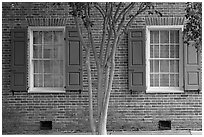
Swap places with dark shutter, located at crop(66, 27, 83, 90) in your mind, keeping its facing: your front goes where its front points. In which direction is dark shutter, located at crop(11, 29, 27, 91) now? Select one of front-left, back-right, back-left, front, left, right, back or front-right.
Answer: right

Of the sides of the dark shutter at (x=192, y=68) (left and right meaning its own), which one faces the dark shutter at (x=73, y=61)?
right

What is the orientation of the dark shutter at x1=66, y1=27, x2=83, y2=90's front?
toward the camera

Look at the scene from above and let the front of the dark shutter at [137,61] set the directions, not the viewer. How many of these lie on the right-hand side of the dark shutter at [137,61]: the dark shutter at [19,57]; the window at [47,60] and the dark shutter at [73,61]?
3

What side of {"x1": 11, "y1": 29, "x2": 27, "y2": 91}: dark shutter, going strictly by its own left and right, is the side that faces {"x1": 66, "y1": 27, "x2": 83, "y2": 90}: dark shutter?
left

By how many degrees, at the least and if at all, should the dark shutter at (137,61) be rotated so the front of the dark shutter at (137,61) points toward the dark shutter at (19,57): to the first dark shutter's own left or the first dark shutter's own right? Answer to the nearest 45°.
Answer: approximately 90° to the first dark shutter's own right

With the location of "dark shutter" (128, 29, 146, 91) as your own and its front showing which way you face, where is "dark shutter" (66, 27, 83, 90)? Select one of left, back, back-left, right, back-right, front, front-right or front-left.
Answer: right

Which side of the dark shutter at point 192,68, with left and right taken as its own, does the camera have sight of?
front

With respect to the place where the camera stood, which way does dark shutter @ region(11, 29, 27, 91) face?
facing the viewer

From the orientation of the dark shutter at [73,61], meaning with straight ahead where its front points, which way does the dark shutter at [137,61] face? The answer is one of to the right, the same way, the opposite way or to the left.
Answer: the same way

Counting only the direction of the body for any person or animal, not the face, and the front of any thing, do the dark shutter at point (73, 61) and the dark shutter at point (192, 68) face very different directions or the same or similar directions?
same or similar directions

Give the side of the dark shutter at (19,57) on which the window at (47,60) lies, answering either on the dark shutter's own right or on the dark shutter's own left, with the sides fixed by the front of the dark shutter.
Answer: on the dark shutter's own left

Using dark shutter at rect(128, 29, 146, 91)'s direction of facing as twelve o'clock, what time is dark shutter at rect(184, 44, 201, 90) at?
dark shutter at rect(184, 44, 201, 90) is roughly at 9 o'clock from dark shutter at rect(128, 29, 146, 91).

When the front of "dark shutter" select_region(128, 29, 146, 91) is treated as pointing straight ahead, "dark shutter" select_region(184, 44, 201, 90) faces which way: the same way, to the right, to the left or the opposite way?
the same way
